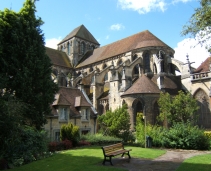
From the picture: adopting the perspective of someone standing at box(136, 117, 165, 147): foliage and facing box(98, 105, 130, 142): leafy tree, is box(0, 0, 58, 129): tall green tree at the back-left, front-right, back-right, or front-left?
front-left

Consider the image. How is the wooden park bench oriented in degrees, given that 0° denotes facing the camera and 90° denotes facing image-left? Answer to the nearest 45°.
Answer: approximately 315°

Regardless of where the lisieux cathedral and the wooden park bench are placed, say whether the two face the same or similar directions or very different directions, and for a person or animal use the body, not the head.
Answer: very different directions

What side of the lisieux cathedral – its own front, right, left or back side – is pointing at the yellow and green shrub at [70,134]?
left

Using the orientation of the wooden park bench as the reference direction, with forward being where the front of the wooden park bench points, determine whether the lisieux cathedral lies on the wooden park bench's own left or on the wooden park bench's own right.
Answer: on the wooden park bench's own left

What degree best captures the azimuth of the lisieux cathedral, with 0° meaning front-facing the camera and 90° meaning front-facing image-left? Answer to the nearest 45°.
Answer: approximately 135°

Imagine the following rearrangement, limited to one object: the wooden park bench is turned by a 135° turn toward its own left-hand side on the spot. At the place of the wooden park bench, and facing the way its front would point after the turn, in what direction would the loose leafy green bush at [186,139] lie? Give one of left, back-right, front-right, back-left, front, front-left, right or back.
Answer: front-right

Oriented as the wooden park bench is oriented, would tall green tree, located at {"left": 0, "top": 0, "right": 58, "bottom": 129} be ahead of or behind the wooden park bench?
behind

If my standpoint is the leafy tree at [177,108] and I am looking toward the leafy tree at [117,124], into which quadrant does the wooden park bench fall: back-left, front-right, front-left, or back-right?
front-left

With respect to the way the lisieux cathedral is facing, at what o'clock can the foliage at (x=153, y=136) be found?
The foliage is roughly at 7 o'clock from the lisieux cathedral.

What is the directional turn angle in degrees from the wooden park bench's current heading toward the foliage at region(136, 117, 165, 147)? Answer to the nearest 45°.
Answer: approximately 135° to its left

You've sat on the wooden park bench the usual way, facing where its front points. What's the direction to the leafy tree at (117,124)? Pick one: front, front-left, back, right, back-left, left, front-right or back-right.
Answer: back-left
